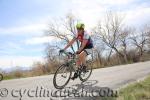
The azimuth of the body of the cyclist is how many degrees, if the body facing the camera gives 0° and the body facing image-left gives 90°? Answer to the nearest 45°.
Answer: approximately 45°
